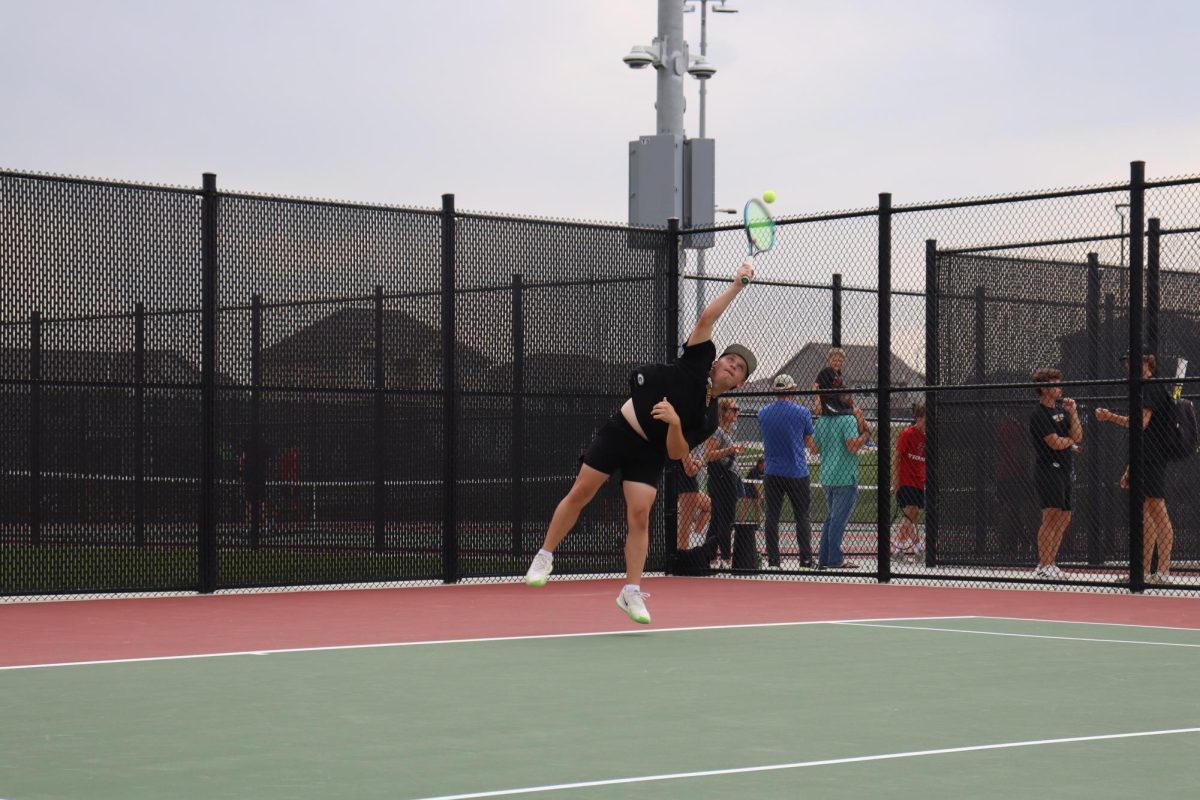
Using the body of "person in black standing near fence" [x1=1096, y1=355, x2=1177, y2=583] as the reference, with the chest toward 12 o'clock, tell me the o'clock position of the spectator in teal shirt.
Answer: The spectator in teal shirt is roughly at 1 o'clock from the person in black standing near fence.

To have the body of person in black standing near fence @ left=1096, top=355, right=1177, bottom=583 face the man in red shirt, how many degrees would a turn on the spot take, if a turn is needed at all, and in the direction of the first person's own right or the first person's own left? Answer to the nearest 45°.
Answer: approximately 45° to the first person's own right

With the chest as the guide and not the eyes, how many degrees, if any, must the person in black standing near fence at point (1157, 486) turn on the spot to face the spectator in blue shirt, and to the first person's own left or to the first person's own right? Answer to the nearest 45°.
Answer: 0° — they already face them

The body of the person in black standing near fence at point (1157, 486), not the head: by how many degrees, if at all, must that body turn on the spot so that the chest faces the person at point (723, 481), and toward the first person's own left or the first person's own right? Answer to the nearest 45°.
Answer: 0° — they already face them

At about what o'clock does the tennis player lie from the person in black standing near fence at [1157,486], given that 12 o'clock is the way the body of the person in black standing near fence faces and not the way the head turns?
The tennis player is roughly at 10 o'clock from the person in black standing near fence.

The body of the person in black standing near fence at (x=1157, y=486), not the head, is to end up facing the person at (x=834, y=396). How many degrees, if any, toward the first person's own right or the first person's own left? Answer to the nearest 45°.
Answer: approximately 45° to the first person's own right

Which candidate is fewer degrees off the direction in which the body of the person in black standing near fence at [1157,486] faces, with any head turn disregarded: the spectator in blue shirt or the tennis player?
the spectator in blue shirt

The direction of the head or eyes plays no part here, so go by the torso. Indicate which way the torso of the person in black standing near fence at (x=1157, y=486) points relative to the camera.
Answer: to the viewer's left
